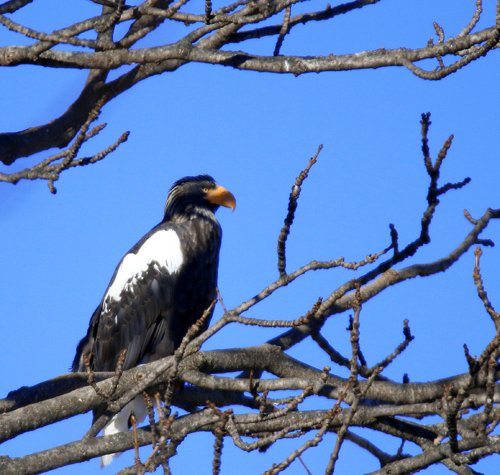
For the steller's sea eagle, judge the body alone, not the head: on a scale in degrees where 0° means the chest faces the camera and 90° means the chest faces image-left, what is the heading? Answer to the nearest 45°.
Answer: approximately 270°
